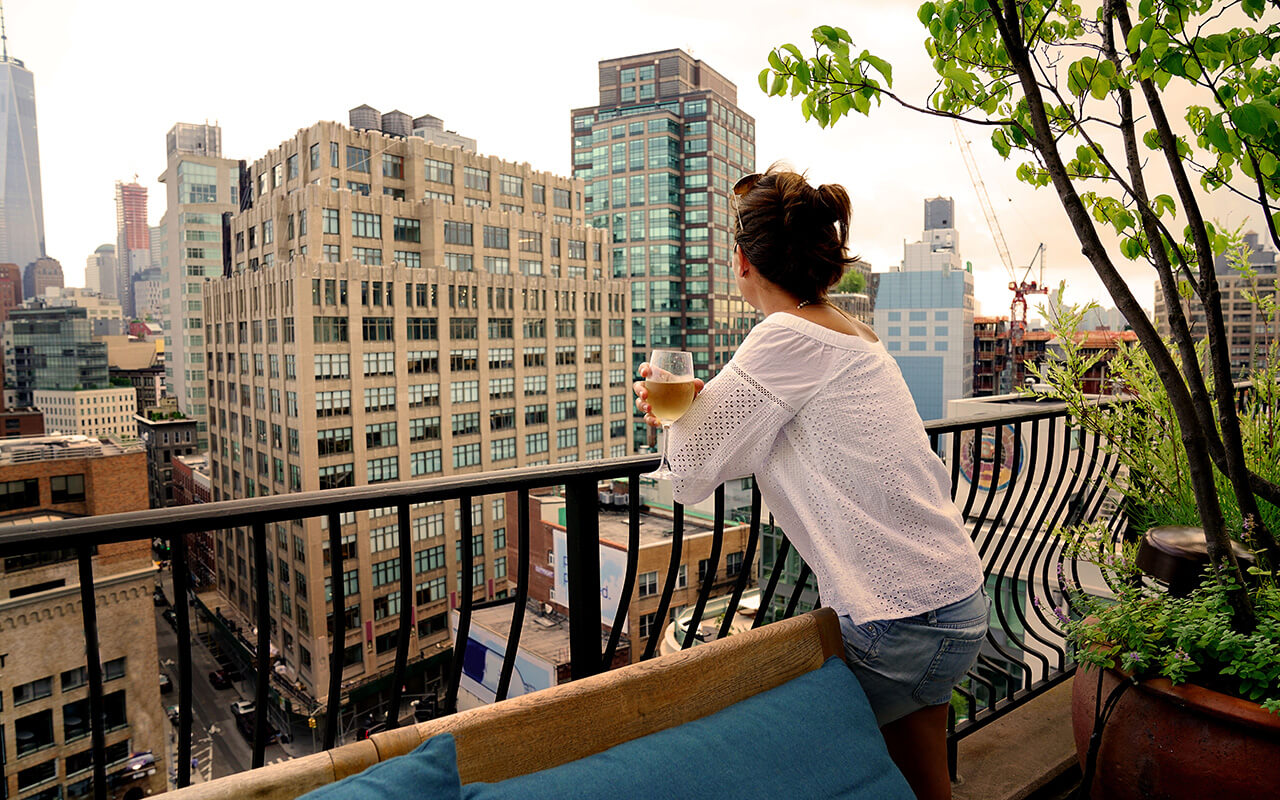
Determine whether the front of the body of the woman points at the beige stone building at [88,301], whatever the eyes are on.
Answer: yes

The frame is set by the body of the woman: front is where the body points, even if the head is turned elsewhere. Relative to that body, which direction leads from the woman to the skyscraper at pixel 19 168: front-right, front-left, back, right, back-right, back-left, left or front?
front

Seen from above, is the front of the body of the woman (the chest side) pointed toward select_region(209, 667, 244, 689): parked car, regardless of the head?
yes

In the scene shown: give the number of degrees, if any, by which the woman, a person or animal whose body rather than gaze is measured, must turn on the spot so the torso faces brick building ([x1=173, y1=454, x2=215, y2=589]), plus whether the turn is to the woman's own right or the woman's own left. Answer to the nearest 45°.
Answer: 0° — they already face it

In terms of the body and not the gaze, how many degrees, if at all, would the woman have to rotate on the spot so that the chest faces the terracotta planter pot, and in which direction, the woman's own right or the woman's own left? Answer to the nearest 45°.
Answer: approximately 90° to the woman's own right

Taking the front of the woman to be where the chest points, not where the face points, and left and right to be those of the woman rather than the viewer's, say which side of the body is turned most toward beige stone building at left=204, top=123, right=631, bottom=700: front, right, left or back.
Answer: front

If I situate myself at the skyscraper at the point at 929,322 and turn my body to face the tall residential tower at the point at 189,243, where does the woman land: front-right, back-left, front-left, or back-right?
front-left

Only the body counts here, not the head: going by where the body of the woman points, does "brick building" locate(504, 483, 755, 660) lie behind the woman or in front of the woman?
in front

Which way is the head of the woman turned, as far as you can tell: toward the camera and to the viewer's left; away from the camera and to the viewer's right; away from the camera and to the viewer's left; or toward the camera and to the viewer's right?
away from the camera and to the viewer's left

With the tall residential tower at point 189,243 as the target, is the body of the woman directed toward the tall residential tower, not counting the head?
yes

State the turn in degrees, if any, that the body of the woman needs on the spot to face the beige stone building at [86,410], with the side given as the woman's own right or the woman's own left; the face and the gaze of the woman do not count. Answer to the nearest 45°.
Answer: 0° — they already face it

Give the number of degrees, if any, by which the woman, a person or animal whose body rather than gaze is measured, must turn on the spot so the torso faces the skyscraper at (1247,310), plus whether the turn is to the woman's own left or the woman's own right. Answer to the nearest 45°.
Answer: approximately 90° to the woman's own right

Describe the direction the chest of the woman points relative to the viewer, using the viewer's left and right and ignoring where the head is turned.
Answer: facing away from the viewer and to the left of the viewer

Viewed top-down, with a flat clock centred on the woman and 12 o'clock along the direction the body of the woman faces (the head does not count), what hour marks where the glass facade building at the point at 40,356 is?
The glass facade building is roughly at 12 o'clock from the woman.
